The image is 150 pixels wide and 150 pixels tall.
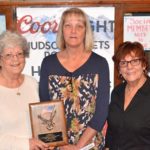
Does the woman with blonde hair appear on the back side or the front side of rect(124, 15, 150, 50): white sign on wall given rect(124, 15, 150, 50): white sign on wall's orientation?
on the front side

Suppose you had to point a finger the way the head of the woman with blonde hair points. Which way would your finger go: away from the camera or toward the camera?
toward the camera

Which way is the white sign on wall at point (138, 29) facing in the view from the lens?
facing the viewer

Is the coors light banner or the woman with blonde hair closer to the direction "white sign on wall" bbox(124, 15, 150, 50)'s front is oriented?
the woman with blonde hair

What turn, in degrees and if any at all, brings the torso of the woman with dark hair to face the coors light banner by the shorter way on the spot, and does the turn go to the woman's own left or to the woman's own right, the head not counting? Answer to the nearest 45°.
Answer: approximately 90° to the woman's own right

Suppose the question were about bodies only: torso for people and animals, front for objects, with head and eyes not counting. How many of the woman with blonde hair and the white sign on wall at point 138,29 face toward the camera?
2

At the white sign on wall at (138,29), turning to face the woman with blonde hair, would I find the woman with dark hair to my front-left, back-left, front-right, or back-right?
front-left

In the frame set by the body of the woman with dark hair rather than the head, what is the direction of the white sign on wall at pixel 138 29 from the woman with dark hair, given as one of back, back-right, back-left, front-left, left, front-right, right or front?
back-right

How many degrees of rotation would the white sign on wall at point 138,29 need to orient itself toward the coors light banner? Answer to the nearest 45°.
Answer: approximately 90° to its right

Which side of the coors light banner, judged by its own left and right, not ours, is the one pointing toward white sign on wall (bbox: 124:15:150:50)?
left

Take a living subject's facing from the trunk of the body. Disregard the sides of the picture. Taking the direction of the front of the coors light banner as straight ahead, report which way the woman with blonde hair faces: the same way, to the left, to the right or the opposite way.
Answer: the same way

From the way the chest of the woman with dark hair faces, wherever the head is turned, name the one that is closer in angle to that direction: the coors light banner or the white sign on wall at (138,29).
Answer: the coors light banner

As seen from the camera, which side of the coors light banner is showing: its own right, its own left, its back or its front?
front

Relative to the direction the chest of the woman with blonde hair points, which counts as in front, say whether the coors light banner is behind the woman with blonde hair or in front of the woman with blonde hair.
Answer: behind

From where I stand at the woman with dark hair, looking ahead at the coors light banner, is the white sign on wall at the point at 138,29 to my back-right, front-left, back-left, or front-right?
front-right

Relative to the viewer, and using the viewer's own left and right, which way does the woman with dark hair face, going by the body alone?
facing the viewer and to the left of the viewer

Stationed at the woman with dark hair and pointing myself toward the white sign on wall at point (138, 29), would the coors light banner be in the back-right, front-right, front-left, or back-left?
front-left

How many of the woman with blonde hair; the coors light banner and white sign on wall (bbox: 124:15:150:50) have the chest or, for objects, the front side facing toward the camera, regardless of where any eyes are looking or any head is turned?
3
